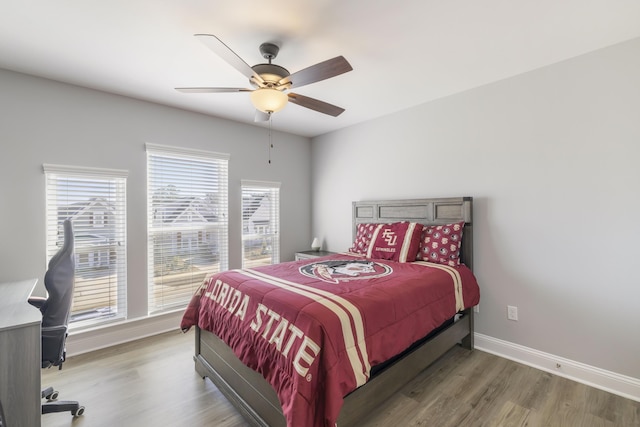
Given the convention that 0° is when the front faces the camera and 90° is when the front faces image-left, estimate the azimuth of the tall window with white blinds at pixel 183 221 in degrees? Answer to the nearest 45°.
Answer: approximately 0°

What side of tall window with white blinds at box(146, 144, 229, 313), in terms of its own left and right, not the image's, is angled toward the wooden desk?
front

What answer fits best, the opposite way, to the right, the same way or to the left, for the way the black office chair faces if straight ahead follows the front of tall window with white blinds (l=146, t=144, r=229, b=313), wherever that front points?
to the right

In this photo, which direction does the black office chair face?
to the viewer's left

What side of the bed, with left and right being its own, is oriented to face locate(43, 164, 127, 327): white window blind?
right

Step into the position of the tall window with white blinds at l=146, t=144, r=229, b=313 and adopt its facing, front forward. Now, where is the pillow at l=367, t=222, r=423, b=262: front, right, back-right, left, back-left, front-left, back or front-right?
front-left

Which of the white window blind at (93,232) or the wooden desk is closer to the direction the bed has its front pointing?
the wooden desk

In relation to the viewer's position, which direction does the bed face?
facing the viewer and to the left of the viewer

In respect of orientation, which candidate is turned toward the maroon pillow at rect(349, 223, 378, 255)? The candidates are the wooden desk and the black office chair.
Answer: the wooden desk

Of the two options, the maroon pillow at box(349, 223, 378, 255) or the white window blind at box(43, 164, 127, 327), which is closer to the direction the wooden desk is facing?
the maroon pillow

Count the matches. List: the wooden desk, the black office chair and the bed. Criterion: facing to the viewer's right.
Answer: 1

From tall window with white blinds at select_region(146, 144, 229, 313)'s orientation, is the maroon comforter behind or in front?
in front

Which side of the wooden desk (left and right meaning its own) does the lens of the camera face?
right
